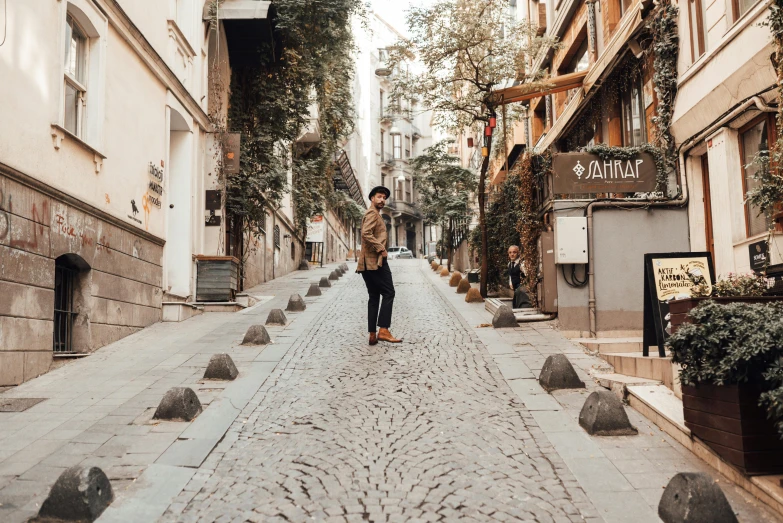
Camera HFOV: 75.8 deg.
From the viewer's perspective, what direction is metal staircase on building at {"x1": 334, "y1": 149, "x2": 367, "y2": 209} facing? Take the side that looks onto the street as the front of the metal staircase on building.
to the viewer's right

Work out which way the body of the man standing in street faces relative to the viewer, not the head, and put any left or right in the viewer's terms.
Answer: facing to the right of the viewer

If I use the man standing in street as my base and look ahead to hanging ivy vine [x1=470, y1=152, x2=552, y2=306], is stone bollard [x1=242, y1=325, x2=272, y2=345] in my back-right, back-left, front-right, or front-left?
back-left

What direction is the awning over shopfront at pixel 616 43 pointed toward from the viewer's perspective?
to the viewer's left
